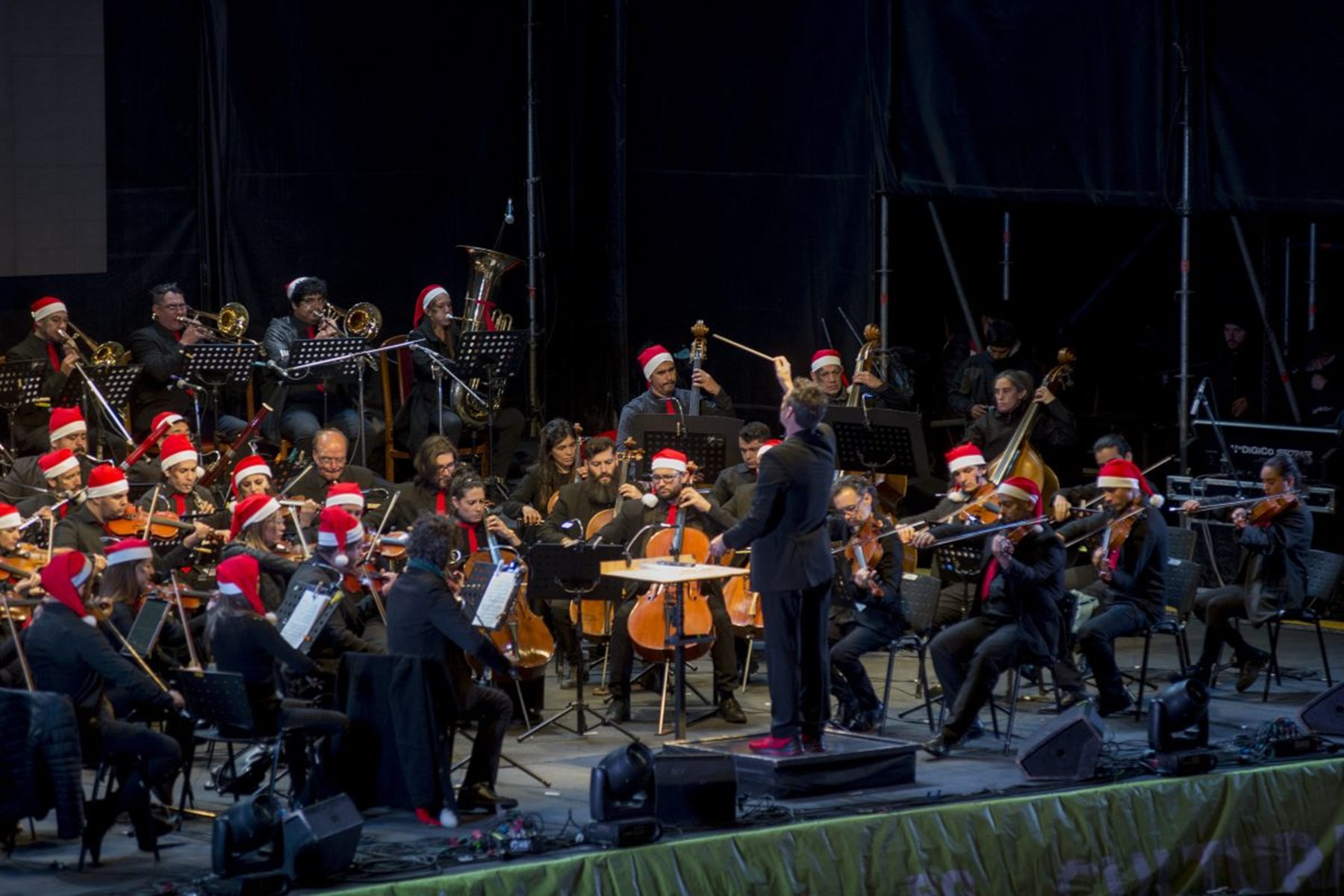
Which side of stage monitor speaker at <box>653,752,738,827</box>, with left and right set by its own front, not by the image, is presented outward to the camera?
back

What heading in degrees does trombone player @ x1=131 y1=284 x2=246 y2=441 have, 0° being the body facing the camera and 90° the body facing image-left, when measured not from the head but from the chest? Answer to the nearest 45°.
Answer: approximately 315°

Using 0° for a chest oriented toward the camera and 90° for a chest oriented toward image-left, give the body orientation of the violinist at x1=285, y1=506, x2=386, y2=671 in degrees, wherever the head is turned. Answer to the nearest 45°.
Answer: approximately 270°

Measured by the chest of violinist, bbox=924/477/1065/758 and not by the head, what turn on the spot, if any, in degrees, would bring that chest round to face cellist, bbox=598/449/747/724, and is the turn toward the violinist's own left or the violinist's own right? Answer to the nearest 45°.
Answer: approximately 45° to the violinist's own right

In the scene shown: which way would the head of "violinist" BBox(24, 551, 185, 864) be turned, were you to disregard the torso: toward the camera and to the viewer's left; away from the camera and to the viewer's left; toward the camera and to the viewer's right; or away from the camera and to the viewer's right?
away from the camera and to the viewer's right

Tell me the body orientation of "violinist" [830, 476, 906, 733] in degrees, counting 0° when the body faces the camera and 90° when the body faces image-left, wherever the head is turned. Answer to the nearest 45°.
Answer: approximately 45°

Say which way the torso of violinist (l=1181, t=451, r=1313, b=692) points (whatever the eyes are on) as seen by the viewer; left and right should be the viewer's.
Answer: facing to the left of the viewer

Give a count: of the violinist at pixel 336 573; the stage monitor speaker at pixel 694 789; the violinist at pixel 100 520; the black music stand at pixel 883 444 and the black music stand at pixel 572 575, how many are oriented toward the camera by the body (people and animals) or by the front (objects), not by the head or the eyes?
0

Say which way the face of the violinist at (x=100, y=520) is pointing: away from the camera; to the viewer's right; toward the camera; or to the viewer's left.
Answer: to the viewer's right

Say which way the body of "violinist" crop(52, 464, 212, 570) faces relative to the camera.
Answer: to the viewer's right

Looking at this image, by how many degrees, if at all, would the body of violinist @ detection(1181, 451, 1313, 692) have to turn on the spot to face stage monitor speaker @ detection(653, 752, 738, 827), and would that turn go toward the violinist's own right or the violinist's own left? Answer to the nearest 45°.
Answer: approximately 45° to the violinist's own left

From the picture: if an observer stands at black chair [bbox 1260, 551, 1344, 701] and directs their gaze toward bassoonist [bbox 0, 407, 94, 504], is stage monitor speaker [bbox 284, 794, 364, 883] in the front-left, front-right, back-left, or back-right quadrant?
front-left

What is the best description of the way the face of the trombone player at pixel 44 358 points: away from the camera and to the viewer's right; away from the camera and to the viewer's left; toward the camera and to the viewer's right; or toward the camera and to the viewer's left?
toward the camera and to the viewer's right

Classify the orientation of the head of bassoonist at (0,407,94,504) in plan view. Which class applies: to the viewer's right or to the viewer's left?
to the viewer's right

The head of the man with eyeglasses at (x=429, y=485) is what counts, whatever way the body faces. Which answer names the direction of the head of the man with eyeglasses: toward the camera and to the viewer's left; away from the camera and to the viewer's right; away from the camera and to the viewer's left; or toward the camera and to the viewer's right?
toward the camera and to the viewer's right

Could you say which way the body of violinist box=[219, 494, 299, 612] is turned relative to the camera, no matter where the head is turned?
to the viewer's right

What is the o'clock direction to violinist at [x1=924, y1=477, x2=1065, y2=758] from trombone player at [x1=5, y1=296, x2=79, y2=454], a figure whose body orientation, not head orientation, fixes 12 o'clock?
The violinist is roughly at 12 o'clock from the trombone player.

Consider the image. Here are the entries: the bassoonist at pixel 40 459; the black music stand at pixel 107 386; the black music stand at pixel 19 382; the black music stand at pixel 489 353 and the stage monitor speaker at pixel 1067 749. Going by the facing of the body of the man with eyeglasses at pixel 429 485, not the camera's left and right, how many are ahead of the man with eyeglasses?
1

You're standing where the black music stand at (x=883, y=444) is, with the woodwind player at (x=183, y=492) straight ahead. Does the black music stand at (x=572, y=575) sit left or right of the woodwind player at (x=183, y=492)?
left

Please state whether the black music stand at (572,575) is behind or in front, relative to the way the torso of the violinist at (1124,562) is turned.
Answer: in front

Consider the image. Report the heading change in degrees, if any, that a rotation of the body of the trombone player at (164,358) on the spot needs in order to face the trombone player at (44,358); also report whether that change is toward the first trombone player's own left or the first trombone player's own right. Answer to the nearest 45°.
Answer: approximately 90° to the first trombone player's own right

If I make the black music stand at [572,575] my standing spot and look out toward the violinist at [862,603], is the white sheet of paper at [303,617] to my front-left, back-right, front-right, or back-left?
back-right

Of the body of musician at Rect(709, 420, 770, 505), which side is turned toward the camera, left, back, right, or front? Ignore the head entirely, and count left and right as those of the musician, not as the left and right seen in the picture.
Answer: front
